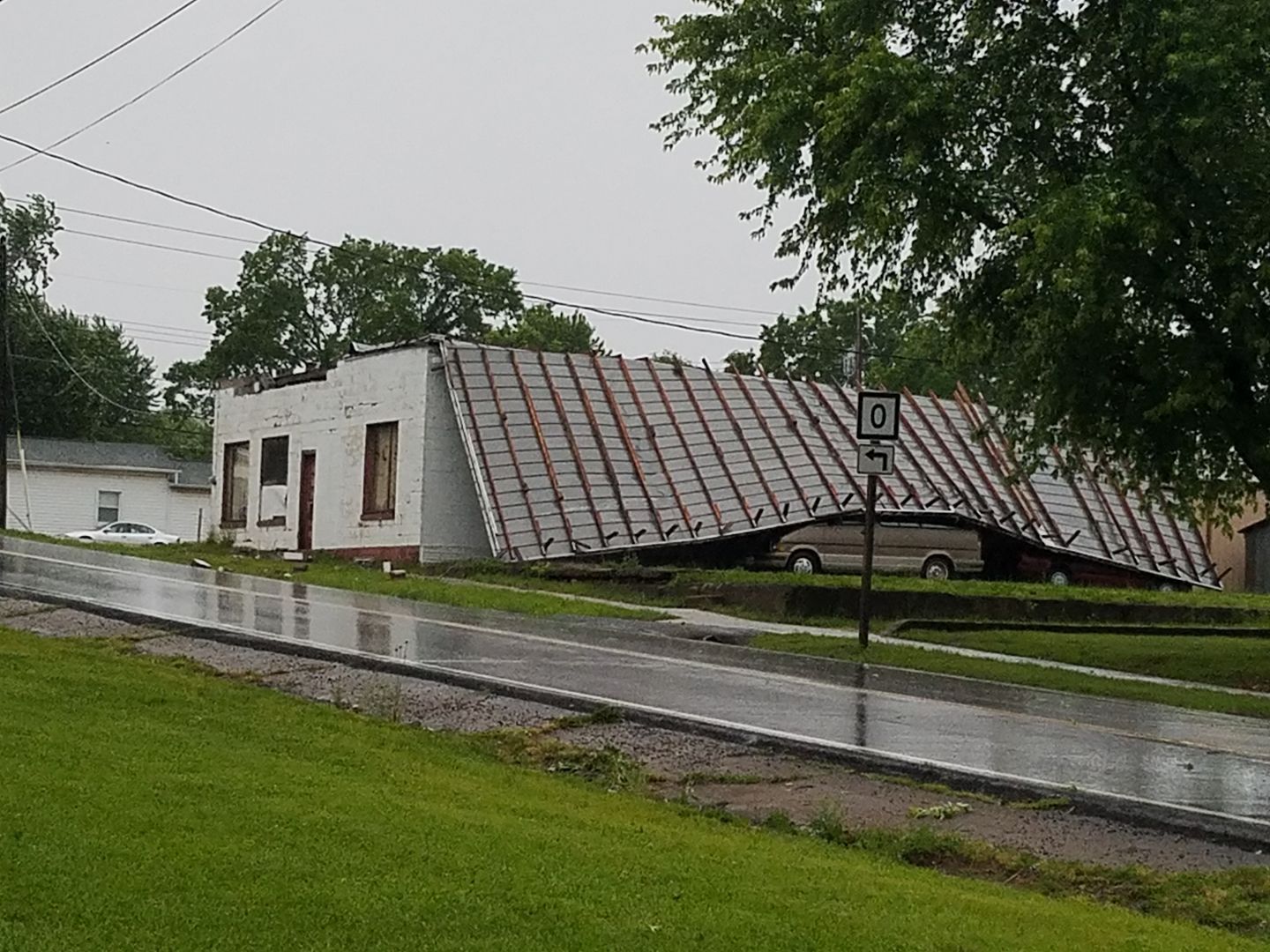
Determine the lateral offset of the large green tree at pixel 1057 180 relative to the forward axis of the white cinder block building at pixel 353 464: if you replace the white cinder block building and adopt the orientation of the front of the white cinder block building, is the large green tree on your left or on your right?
on your left

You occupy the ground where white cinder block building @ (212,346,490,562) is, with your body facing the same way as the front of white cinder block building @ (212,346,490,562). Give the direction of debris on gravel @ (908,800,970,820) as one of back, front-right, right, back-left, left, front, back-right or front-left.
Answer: front-left

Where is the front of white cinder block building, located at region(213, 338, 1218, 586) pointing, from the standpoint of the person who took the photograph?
facing the viewer and to the left of the viewer

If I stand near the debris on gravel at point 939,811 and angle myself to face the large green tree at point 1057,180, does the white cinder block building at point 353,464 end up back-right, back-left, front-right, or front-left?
front-left

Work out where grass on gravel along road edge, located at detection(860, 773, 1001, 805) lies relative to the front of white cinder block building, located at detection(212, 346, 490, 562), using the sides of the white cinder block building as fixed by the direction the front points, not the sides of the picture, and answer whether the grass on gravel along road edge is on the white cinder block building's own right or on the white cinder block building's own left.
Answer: on the white cinder block building's own left

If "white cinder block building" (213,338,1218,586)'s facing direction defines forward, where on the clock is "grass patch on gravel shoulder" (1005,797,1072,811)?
The grass patch on gravel shoulder is roughly at 10 o'clock from the white cinder block building.

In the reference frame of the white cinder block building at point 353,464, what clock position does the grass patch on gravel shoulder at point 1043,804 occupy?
The grass patch on gravel shoulder is roughly at 10 o'clock from the white cinder block building.

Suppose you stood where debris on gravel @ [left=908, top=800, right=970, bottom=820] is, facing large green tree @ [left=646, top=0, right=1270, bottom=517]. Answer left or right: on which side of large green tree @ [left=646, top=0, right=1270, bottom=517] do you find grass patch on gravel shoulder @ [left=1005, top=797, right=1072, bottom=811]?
right

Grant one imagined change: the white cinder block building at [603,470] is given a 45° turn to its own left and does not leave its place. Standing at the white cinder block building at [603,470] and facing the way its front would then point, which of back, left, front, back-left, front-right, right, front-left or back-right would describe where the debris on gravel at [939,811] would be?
front

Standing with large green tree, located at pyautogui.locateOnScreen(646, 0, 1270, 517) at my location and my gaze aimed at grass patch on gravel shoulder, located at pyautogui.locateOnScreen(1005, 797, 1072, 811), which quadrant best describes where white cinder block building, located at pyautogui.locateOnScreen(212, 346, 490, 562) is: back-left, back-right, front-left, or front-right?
back-right

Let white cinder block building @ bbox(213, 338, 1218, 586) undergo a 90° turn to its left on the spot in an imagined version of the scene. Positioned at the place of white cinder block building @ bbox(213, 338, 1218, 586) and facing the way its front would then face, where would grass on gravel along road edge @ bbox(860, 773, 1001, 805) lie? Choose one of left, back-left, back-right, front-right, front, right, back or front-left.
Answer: front-right
